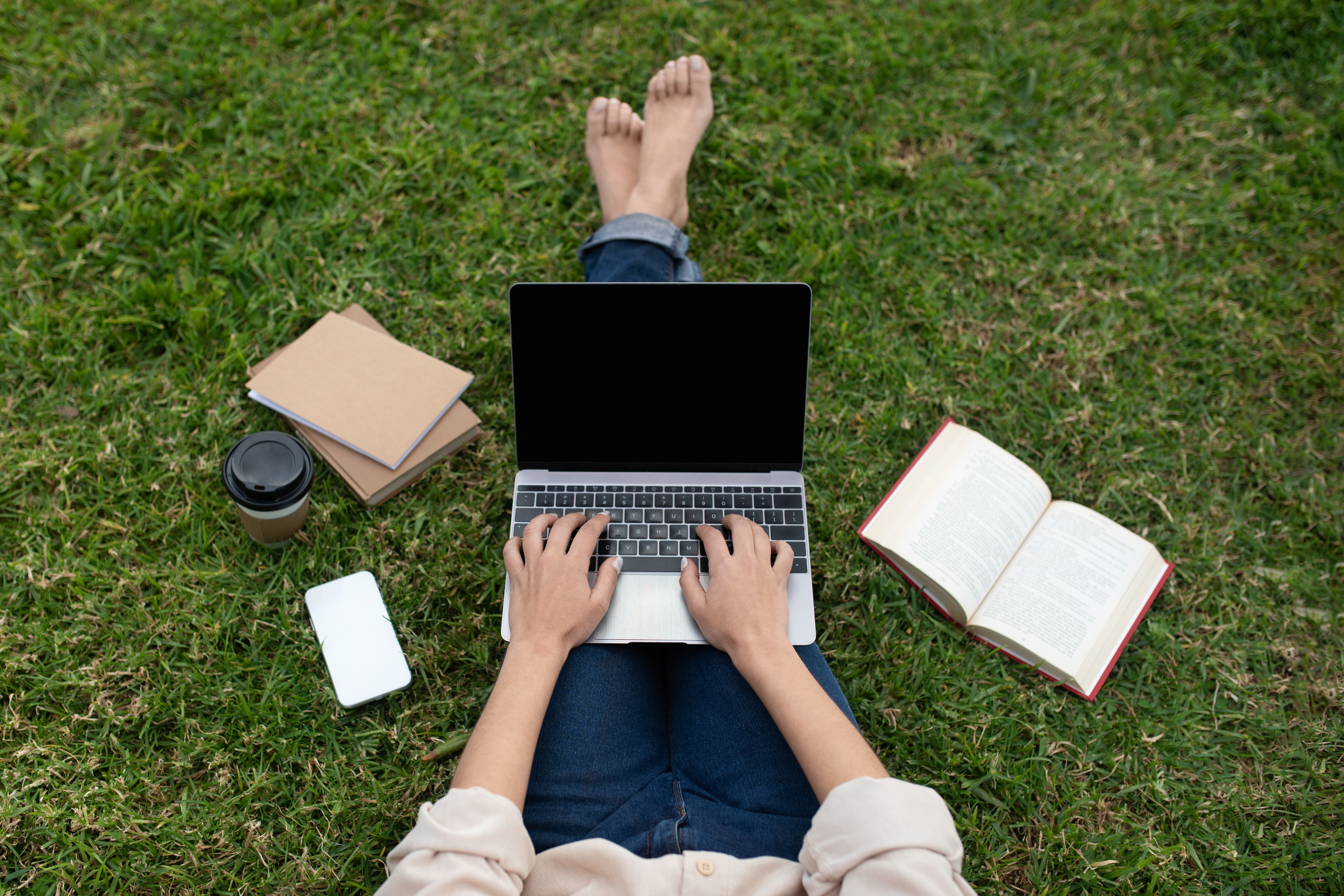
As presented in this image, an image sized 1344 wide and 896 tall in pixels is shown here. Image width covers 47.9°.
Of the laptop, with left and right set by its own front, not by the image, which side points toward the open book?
left

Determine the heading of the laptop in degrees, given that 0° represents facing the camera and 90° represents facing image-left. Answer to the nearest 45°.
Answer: approximately 0°

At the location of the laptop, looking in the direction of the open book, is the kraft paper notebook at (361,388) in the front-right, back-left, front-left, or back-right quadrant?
back-left
